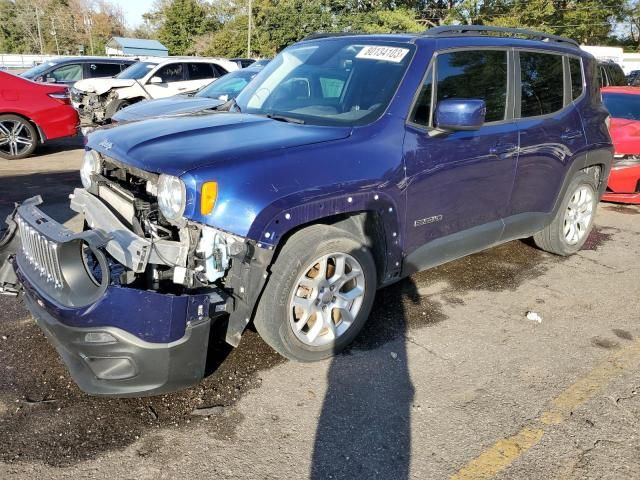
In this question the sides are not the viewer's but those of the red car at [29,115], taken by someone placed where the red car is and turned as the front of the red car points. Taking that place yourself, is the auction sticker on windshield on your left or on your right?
on your left

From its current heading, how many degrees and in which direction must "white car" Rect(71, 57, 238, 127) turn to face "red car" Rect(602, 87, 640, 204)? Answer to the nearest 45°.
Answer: approximately 90° to its left

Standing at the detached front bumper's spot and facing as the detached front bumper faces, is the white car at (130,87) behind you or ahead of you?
behind

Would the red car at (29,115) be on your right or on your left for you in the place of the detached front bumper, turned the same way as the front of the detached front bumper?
on your right

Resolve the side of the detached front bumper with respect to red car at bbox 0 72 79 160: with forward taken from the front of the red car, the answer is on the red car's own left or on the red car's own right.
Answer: on the red car's own left

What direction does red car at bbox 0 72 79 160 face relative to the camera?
to the viewer's left

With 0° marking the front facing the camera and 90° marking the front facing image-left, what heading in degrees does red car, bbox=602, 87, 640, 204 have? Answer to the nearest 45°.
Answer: approximately 45°

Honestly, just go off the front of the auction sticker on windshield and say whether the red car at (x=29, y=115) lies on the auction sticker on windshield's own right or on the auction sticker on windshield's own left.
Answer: on the auction sticker on windshield's own right

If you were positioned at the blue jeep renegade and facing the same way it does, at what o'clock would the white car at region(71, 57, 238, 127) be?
The white car is roughly at 4 o'clock from the blue jeep renegade.

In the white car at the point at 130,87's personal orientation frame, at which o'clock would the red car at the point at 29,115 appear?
The red car is roughly at 11 o'clock from the white car.

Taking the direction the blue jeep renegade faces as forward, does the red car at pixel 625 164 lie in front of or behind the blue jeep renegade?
behind

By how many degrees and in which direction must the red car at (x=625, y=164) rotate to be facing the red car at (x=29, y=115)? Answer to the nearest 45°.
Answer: approximately 45° to its right
